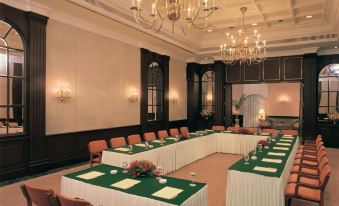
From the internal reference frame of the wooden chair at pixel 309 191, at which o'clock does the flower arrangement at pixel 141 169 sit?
The flower arrangement is roughly at 11 o'clock from the wooden chair.

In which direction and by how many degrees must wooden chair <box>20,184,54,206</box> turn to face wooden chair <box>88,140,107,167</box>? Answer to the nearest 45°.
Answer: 0° — it already faces it

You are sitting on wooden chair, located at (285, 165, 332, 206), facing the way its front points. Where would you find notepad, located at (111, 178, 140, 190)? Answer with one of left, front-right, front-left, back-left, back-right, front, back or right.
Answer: front-left

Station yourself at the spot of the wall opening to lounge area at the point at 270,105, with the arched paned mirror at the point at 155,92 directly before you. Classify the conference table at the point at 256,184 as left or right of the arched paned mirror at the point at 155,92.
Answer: left

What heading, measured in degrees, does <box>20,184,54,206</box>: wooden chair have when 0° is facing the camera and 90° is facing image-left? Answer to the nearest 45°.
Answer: approximately 225°

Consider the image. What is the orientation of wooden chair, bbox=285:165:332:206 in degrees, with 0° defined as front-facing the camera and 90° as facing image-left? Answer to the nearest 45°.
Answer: approximately 90°

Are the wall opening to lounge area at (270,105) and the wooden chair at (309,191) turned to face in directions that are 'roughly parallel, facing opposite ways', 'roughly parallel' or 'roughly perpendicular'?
roughly perpendicular
